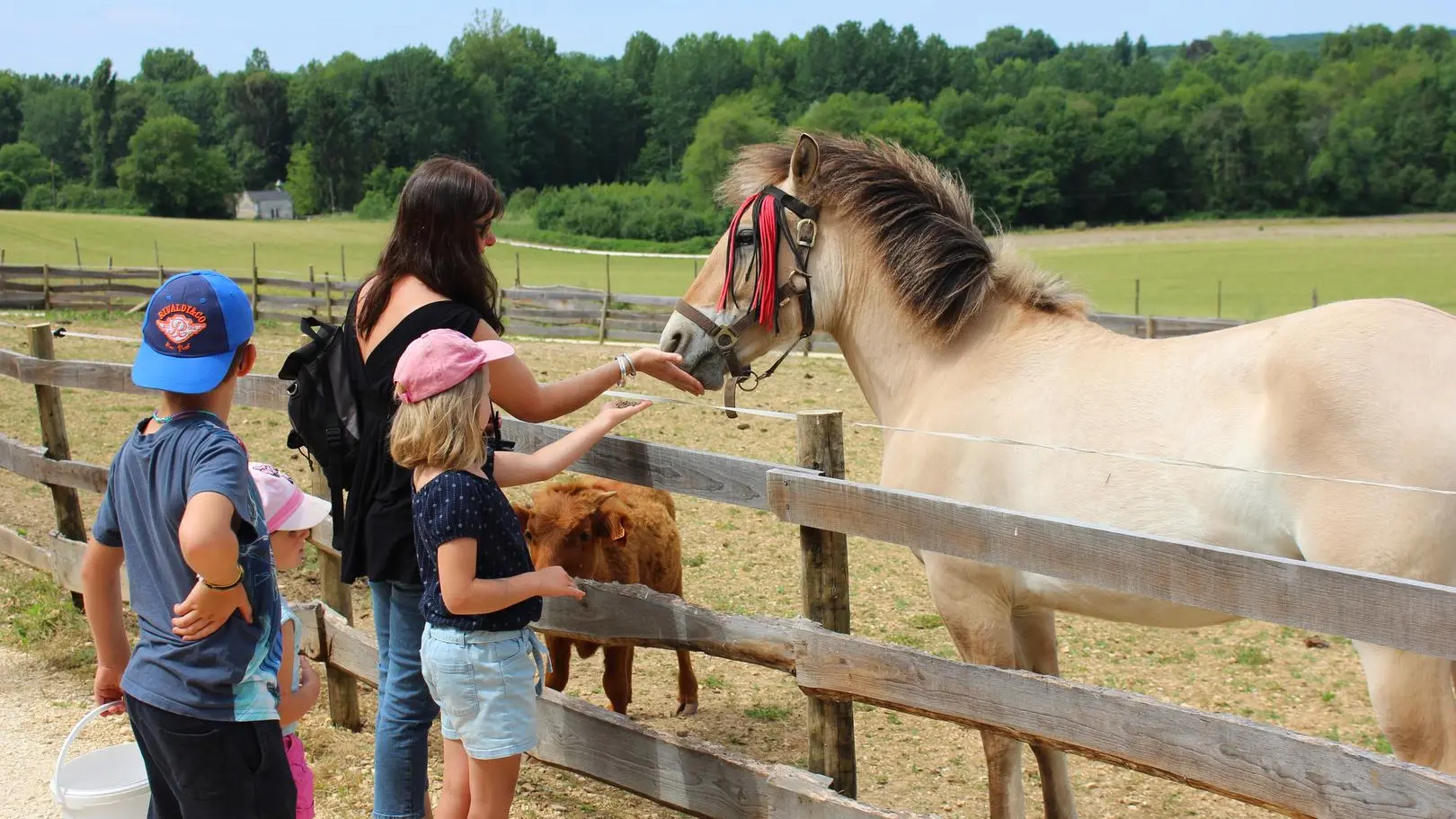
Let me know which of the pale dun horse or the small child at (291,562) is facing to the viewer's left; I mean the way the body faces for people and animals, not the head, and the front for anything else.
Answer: the pale dun horse

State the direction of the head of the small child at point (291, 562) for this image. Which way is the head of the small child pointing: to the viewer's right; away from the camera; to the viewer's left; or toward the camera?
to the viewer's right

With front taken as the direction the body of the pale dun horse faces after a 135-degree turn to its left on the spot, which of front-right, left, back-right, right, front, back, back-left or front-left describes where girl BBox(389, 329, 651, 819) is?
right

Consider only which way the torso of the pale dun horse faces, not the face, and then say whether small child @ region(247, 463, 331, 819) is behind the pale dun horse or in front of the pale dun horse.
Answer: in front

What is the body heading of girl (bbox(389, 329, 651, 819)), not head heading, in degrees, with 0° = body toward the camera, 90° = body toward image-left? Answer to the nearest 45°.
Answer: approximately 270°

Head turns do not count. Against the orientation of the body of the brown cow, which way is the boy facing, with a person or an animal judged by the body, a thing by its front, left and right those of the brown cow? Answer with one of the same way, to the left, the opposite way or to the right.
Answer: the opposite way

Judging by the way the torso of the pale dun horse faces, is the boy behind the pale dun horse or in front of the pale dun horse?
in front

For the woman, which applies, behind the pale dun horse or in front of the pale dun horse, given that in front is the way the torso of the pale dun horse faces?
in front

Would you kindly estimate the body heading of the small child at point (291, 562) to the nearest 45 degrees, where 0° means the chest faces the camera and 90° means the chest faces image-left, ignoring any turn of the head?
approximately 270°

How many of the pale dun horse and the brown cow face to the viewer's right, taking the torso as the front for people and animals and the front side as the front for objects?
0

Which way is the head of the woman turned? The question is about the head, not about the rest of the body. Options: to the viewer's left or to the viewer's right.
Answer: to the viewer's right

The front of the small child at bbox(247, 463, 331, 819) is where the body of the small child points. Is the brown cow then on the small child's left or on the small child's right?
on the small child's left

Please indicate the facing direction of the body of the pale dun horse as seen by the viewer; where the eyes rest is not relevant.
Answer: to the viewer's left

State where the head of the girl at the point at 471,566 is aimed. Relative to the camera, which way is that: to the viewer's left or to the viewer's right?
to the viewer's right
